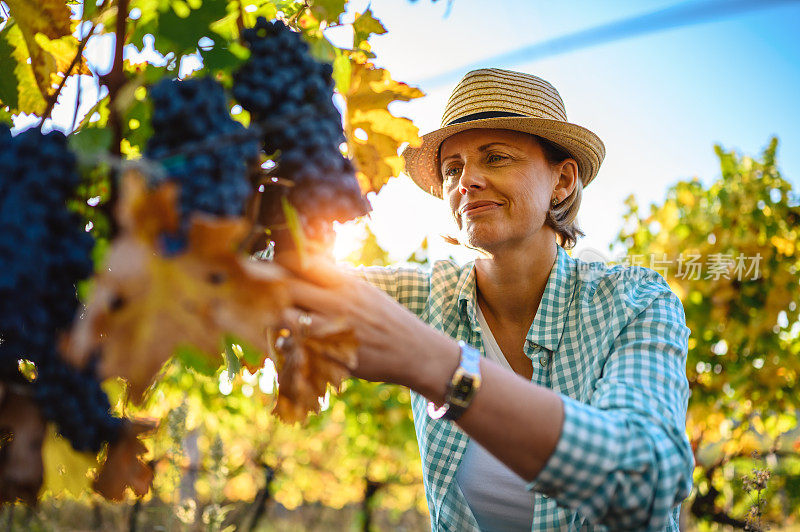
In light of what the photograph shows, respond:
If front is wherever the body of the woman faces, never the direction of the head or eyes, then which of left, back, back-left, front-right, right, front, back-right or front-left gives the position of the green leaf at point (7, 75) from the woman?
front

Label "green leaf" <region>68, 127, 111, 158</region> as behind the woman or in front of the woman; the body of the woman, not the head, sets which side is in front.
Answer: in front

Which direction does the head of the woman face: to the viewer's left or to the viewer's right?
to the viewer's left

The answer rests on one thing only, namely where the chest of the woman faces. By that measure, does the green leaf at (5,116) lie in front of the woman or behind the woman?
in front

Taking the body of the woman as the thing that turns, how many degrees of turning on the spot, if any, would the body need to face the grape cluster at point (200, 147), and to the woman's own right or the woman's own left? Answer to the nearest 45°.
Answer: approximately 45° to the woman's own left

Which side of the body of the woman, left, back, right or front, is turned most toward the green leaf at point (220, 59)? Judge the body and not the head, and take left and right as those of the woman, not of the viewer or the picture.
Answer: front

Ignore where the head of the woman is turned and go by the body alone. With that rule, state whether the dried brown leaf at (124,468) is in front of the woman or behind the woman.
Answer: in front

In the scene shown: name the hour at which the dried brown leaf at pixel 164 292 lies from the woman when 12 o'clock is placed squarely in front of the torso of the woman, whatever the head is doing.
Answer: The dried brown leaf is roughly at 11 o'clock from the woman.

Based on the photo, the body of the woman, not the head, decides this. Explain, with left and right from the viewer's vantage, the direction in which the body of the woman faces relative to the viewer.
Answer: facing the viewer and to the left of the viewer

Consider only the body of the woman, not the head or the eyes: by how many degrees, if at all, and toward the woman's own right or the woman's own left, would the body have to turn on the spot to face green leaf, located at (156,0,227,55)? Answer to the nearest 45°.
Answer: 0° — they already face it

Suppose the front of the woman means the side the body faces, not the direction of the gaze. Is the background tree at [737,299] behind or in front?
behind
